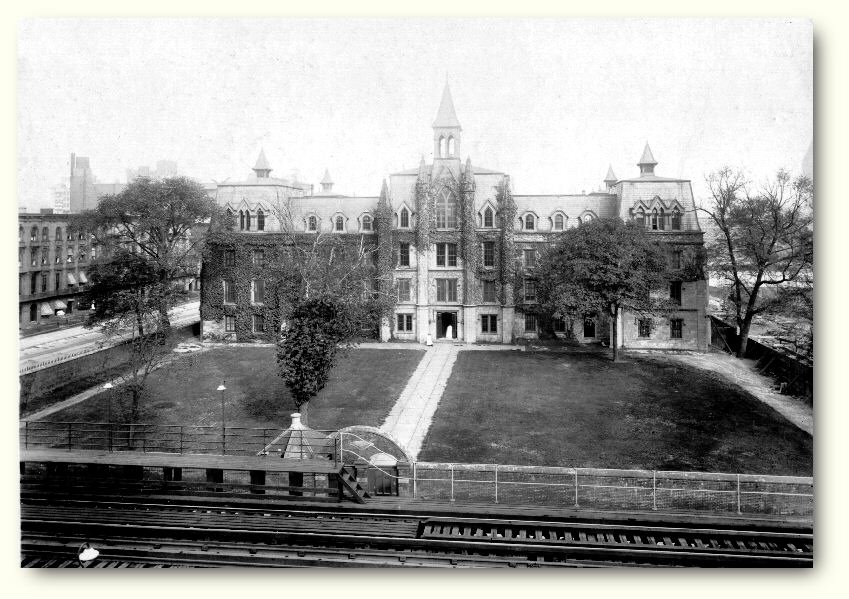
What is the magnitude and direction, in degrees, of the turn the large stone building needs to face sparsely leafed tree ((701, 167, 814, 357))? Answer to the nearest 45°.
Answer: approximately 45° to its left

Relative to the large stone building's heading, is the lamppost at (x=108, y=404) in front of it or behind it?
in front

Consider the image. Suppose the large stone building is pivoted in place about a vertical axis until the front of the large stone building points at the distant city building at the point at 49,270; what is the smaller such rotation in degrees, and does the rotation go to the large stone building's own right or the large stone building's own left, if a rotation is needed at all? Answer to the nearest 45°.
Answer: approximately 45° to the large stone building's own right

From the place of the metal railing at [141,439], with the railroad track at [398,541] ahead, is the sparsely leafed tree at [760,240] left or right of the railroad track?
left

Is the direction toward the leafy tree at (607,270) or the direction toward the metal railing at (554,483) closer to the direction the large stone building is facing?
the metal railing

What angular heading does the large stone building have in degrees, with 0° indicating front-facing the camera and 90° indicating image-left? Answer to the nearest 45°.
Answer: approximately 0°

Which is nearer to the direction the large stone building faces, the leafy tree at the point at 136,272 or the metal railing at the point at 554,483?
the metal railing

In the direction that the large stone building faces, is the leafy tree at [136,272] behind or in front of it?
in front

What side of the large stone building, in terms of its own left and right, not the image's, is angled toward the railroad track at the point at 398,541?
front
